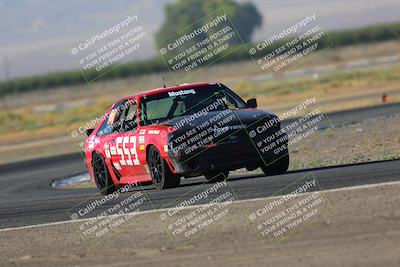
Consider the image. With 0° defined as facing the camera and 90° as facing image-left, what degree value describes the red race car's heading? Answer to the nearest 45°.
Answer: approximately 315°
